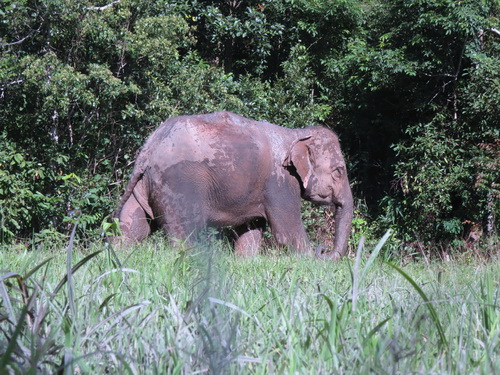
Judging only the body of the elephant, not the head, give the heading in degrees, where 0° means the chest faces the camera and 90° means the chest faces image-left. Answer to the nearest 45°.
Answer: approximately 270°
